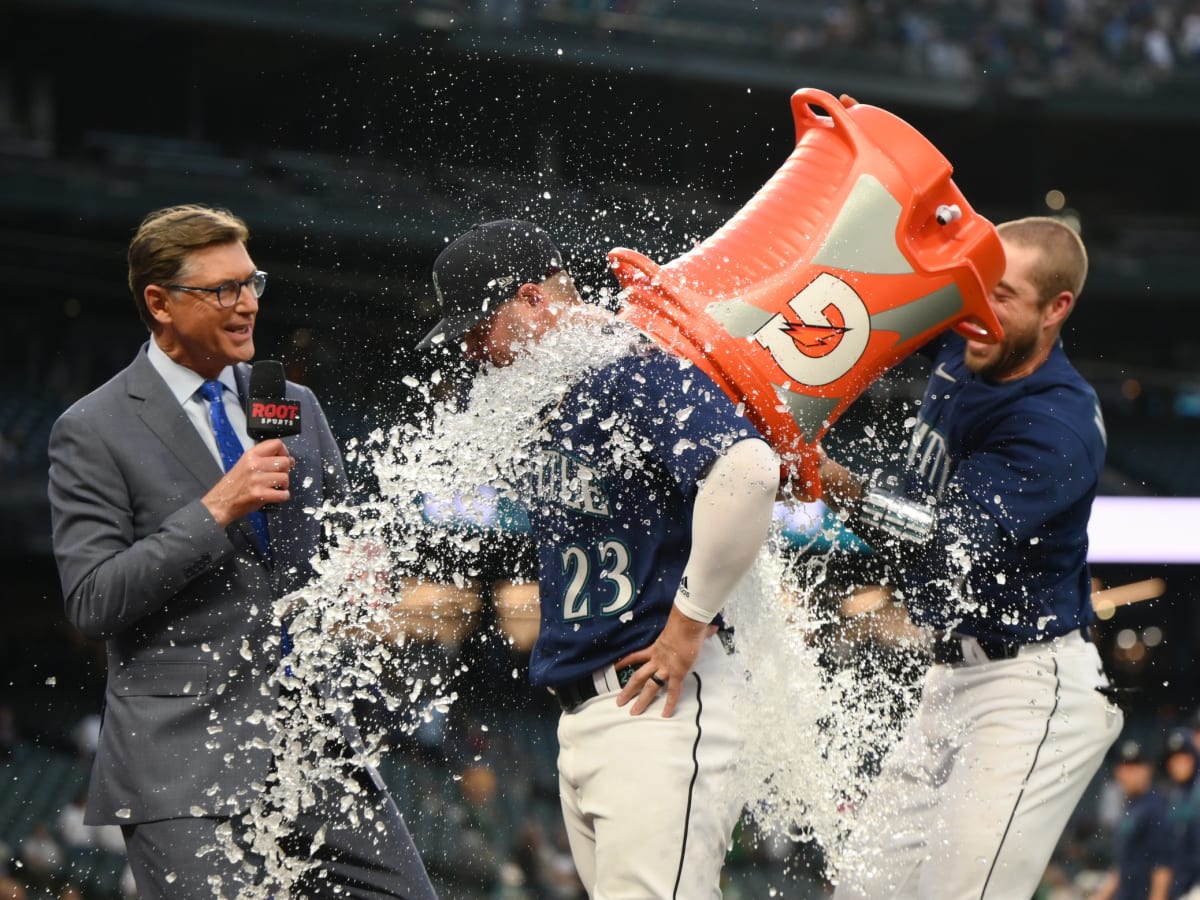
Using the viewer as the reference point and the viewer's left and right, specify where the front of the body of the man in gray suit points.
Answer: facing the viewer and to the right of the viewer

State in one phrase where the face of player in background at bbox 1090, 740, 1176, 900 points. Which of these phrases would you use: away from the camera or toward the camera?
toward the camera

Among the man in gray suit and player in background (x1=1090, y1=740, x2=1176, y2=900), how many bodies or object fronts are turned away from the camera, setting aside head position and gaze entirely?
0

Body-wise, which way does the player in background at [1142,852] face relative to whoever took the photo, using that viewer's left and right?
facing the viewer and to the left of the viewer

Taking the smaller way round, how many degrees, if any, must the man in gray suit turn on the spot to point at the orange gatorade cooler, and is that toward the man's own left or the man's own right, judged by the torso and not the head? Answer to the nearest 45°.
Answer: approximately 45° to the man's own left

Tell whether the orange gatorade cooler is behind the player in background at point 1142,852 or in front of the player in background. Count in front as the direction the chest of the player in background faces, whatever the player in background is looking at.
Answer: in front

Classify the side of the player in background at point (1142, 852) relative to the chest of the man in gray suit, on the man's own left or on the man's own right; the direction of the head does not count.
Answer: on the man's own left

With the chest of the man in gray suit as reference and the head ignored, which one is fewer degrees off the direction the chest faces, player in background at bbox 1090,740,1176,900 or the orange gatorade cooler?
the orange gatorade cooler
